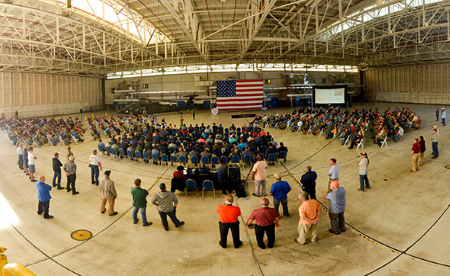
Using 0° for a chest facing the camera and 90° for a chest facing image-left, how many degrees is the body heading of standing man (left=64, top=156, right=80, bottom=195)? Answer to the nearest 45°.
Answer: approximately 225°

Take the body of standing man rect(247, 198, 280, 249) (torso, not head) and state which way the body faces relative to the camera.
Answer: away from the camera

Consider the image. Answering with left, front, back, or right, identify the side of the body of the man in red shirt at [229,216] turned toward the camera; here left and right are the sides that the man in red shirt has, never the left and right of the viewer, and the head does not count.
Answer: back

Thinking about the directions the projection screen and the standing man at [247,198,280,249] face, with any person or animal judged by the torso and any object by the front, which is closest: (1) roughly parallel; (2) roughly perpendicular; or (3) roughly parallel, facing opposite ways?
roughly parallel, facing opposite ways

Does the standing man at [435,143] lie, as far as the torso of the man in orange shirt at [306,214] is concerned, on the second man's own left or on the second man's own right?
on the second man's own right

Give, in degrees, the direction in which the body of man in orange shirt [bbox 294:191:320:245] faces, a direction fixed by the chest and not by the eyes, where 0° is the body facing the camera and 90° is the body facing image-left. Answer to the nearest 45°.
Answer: approximately 135°

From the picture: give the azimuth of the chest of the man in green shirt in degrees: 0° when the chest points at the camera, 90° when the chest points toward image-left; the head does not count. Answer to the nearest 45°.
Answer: approximately 225°

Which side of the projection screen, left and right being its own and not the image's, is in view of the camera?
front

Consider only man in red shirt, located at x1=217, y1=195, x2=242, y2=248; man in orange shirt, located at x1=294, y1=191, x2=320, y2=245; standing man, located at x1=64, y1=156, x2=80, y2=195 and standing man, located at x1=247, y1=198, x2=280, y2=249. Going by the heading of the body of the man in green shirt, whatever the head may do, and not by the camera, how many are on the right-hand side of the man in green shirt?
3

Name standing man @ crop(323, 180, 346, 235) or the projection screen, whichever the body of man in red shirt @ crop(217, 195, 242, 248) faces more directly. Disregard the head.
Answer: the projection screen

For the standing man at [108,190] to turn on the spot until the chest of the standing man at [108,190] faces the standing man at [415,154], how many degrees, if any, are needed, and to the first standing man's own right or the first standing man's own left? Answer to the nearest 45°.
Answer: approximately 45° to the first standing man's own right

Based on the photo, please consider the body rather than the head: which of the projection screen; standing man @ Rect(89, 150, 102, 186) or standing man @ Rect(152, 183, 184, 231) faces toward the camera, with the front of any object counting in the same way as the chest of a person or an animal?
the projection screen

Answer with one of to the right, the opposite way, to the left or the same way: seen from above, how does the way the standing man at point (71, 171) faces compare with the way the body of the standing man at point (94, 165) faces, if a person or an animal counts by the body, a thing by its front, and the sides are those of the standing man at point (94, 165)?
the same way

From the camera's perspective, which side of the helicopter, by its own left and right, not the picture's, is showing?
left

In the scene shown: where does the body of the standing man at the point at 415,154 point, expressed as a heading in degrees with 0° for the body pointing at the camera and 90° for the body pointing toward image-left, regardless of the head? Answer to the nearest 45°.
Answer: approximately 135°

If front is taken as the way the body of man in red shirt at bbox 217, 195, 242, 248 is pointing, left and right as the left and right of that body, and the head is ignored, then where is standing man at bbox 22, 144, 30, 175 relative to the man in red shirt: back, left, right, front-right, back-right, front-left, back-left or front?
front-left

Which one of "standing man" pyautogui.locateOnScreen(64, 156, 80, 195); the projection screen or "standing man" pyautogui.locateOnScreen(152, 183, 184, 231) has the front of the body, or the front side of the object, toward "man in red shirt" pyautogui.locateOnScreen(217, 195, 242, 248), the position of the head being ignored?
the projection screen
